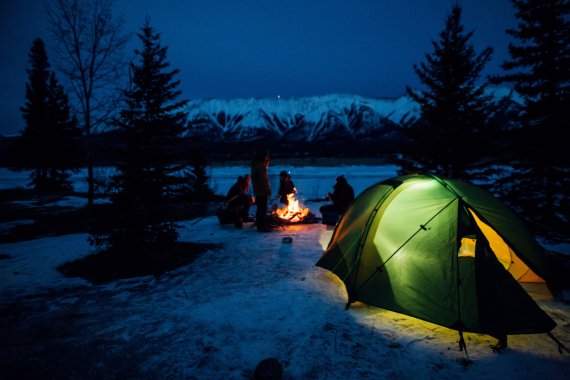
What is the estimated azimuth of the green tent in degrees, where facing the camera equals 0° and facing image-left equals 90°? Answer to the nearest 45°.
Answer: approximately 315°

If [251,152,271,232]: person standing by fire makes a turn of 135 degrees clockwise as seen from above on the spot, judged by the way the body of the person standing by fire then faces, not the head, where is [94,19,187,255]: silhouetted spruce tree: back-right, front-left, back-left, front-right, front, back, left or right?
front

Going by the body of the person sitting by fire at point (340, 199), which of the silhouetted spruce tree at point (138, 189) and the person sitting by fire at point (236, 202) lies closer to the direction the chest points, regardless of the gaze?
the person sitting by fire

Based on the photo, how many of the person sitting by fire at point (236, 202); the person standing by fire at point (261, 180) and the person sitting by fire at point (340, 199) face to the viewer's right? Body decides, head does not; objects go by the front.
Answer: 2

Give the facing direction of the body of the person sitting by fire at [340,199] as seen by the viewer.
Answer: to the viewer's left

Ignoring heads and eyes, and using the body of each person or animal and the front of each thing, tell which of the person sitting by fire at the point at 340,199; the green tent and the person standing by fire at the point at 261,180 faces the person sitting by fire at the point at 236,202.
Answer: the person sitting by fire at the point at 340,199

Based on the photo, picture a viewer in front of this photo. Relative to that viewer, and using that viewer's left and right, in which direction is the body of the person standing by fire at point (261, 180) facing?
facing to the right of the viewer

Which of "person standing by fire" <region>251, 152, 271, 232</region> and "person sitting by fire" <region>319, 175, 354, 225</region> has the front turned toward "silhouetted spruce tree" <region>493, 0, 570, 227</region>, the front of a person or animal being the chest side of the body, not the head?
the person standing by fire

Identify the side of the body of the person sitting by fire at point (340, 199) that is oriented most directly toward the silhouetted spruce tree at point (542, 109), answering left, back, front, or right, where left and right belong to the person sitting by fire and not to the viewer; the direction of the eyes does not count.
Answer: back

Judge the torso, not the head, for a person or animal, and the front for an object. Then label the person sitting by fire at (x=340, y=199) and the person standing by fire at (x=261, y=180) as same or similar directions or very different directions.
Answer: very different directions

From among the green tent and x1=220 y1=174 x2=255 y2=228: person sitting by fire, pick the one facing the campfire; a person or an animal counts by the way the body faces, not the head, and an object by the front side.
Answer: the person sitting by fire

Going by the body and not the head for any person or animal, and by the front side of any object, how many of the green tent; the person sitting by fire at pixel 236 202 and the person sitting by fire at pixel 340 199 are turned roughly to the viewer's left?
1

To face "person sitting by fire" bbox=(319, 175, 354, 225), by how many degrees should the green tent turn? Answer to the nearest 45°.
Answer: approximately 180°

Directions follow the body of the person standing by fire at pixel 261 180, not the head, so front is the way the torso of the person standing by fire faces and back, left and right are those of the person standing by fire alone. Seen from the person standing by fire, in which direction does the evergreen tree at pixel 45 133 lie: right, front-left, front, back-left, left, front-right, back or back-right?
back-left

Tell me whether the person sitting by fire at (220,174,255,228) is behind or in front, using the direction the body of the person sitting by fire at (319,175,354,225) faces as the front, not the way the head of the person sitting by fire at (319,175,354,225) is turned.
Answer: in front

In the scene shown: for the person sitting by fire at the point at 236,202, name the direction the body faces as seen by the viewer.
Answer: to the viewer's right
